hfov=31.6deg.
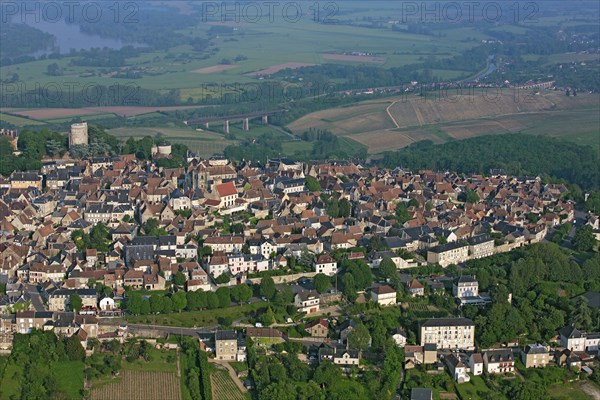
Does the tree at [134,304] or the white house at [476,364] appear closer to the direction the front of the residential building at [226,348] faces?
the white house

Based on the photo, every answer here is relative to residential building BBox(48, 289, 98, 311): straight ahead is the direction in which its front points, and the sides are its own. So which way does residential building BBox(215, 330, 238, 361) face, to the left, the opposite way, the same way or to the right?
the same way

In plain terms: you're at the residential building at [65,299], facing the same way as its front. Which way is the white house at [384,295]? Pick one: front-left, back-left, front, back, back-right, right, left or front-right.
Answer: left

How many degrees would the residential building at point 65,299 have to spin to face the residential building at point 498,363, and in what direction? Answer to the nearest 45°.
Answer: approximately 45° to its left

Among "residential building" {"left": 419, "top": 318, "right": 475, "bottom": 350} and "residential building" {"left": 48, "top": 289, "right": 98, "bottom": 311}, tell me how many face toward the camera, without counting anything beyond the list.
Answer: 2

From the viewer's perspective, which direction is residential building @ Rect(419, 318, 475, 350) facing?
toward the camera

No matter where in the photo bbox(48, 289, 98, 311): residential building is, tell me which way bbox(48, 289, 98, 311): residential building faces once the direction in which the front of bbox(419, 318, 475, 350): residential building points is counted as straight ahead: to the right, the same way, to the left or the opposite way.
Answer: the same way

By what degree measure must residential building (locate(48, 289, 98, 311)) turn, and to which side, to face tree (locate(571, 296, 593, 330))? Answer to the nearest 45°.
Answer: approximately 90° to its left

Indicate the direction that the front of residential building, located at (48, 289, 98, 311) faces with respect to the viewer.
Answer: facing the viewer

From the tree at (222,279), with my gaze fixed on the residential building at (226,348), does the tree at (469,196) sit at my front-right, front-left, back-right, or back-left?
back-left

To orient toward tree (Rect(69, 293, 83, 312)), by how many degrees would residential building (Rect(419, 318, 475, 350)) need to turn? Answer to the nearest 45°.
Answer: approximately 90° to its right

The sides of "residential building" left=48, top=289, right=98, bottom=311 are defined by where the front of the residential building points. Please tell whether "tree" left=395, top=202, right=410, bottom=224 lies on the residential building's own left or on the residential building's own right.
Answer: on the residential building's own left

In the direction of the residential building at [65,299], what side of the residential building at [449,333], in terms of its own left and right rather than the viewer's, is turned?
right

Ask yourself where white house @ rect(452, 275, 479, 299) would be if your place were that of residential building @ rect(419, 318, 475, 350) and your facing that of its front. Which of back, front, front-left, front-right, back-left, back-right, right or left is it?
back

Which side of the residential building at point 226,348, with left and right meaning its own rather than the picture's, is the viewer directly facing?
front

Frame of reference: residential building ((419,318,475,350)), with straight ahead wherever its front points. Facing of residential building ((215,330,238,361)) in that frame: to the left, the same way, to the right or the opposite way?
the same way

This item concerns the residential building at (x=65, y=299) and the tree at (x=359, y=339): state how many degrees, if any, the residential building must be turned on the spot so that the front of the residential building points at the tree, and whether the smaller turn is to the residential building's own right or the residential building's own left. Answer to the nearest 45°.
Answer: approximately 45° to the residential building's own left

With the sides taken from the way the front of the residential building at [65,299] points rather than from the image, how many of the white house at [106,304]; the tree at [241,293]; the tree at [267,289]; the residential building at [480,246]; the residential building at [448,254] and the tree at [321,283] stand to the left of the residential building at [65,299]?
6

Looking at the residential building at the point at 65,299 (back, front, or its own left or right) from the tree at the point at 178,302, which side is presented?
left
